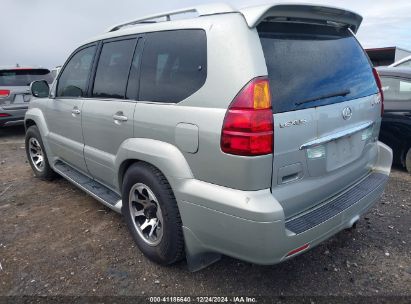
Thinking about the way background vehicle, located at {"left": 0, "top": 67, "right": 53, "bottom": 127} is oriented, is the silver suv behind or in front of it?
behind

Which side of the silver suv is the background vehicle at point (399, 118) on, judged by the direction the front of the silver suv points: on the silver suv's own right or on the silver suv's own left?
on the silver suv's own right

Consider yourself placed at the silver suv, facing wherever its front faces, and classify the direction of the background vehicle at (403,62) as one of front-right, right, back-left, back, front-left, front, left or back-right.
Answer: right

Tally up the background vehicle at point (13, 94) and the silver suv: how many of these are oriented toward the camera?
0

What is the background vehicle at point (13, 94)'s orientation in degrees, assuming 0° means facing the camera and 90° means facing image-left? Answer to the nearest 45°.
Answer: approximately 180°

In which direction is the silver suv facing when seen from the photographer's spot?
facing away from the viewer and to the left of the viewer

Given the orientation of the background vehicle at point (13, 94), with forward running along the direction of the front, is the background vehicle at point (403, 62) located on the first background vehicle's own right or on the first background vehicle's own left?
on the first background vehicle's own right

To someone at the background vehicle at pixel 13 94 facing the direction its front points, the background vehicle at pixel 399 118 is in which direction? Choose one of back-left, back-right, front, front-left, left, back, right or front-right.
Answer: back-right

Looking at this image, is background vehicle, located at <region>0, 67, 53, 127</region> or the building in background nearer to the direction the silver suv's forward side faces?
the background vehicle

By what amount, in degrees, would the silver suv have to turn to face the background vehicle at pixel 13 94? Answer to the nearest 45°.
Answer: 0° — it already faces it
